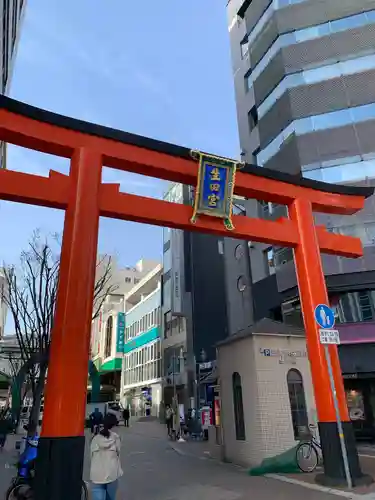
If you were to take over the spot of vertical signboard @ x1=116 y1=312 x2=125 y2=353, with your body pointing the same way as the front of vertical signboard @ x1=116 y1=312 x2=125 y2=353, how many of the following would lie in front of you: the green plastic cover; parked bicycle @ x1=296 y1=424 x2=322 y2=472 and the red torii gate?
3

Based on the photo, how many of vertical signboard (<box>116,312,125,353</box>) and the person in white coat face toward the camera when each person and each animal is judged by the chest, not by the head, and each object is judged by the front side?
1

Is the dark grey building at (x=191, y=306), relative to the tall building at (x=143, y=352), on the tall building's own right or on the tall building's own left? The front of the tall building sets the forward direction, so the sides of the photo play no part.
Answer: on the tall building's own left

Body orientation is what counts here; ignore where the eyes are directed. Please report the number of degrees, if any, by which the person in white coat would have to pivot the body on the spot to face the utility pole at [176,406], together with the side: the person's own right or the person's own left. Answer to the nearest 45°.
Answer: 0° — they already face it

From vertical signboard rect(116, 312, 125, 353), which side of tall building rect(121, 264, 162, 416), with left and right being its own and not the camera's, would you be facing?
right

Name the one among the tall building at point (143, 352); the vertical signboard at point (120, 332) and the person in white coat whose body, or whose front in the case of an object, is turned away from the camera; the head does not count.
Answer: the person in white coat

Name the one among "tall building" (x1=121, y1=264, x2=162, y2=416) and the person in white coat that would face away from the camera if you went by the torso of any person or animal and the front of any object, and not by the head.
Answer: the person in white coat

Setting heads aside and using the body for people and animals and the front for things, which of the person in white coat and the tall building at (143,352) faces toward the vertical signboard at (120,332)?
the person in white coat

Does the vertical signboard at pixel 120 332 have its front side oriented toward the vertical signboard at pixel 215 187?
yes

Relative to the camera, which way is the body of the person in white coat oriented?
away from the camera
